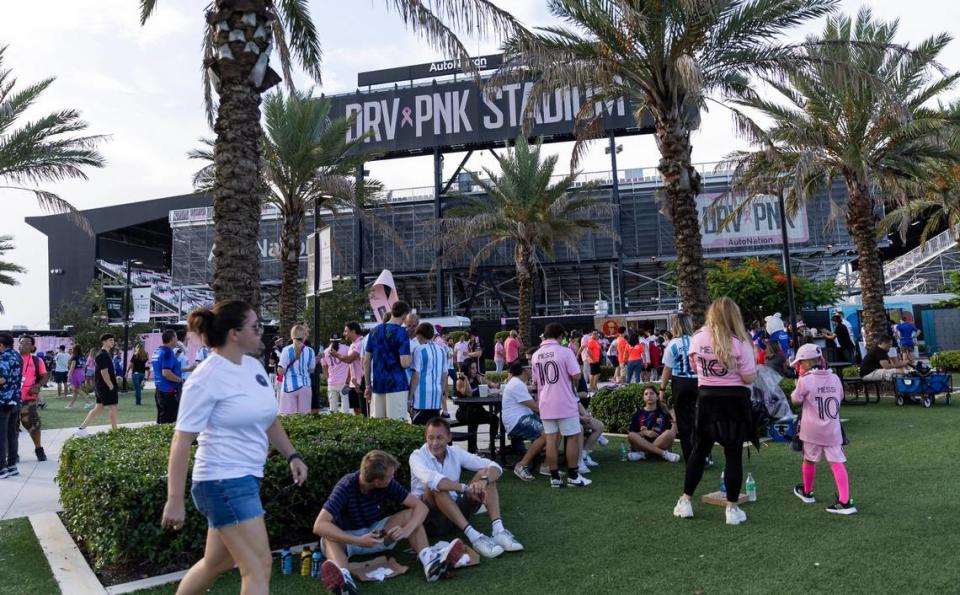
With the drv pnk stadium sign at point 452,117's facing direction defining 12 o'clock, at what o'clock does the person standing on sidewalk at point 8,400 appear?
The person standing on sidewalk is roughly at 12 o'clock from the drv pnk stadium sign.

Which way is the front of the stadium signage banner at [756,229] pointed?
toward the camera

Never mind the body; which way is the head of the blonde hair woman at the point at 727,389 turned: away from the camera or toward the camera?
away from the camera

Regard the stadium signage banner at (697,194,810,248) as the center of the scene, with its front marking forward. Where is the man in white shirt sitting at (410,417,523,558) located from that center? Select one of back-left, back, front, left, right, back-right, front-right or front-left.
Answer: front

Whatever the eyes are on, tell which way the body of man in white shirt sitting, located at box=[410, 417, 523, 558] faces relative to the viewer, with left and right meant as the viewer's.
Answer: facing the viewer and to the right of the viewer

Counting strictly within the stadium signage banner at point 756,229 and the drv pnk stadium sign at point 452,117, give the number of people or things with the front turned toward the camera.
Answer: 2

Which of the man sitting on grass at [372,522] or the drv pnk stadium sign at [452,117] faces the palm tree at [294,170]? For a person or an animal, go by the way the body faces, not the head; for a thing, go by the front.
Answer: the drv pnk stadium sign

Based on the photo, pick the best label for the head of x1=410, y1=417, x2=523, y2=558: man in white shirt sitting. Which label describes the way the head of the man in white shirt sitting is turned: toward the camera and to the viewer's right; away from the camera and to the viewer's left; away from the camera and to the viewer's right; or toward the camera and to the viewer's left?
toward the camera and to the viewer's left

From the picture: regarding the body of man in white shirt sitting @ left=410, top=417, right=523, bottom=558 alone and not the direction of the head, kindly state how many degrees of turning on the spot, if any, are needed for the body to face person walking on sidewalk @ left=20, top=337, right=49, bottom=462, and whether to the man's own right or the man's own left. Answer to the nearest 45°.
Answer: approximately 180°

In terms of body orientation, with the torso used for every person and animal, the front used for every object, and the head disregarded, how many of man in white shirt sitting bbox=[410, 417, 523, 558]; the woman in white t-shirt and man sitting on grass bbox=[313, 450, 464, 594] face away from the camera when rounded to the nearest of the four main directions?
0

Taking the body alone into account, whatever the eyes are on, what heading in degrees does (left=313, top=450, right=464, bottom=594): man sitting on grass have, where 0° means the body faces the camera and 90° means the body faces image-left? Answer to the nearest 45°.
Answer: approximately 315°

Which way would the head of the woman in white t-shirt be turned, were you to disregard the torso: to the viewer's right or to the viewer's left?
to the viewer's right

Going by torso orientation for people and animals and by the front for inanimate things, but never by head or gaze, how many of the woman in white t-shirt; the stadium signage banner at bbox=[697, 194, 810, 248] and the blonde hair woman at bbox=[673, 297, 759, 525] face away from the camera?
1

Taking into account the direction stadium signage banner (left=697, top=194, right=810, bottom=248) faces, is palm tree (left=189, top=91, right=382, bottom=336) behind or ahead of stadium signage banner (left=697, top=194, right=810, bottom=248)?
ahead

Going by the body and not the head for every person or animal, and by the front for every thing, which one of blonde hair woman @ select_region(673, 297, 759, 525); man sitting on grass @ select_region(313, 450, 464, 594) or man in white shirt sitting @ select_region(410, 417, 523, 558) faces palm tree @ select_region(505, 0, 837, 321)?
the blonde hair woman

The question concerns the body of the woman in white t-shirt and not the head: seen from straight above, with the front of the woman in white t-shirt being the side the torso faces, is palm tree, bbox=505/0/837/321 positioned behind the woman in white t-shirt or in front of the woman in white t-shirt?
in front

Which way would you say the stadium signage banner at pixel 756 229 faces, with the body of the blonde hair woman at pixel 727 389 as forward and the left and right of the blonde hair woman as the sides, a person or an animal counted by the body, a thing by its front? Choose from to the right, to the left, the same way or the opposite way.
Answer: the opposite way
